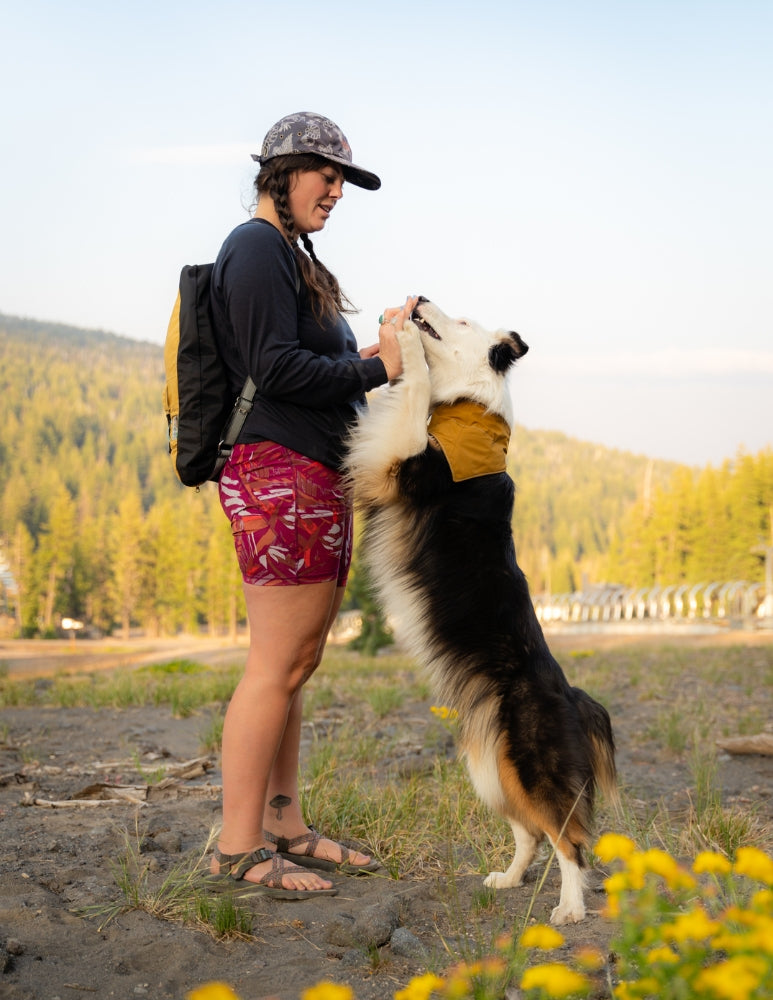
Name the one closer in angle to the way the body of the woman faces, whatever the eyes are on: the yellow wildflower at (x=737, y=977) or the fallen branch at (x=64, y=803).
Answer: the yellow wildflower

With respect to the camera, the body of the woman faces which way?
to the viewer's right

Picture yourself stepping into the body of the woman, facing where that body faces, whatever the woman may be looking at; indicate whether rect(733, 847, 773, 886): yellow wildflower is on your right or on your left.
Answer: on your right

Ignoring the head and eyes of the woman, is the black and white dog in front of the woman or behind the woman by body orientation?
in front

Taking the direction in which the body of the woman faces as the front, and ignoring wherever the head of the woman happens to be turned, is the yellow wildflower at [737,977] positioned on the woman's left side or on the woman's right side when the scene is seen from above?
on the woman's right side

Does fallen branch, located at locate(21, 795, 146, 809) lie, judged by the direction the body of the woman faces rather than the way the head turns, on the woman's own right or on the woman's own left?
on the woman's own left

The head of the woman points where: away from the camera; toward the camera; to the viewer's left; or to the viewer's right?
to the viewer's right
